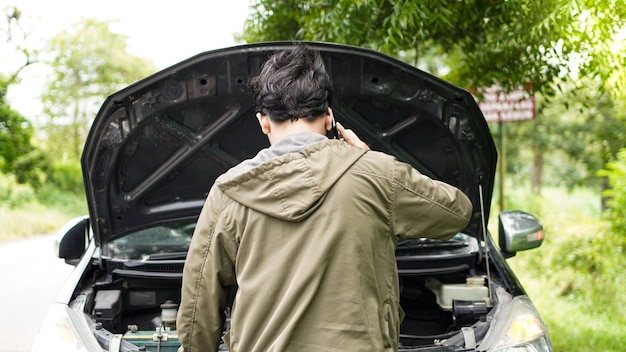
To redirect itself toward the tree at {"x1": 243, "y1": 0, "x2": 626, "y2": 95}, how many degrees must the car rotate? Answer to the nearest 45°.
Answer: approximately 135° to its left

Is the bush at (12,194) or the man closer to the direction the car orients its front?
the man

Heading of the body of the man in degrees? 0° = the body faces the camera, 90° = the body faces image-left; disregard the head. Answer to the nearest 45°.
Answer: approximately 180°

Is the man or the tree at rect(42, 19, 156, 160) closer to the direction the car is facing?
the man

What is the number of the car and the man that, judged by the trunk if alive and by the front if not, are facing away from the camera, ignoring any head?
1

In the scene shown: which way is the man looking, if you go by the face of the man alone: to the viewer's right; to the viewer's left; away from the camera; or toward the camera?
away from the camera

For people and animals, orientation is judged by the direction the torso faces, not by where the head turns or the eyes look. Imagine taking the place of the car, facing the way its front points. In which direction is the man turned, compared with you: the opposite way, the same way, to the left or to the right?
the opposite way

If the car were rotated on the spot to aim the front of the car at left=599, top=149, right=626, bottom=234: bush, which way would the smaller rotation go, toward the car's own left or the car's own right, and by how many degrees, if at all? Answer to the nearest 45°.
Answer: approximately 135° to the car's own left
